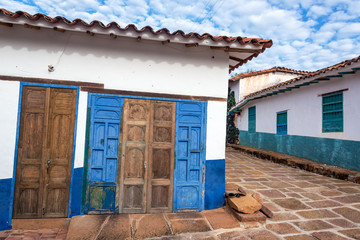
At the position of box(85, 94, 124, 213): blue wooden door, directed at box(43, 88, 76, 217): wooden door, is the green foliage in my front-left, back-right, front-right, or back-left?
back-right

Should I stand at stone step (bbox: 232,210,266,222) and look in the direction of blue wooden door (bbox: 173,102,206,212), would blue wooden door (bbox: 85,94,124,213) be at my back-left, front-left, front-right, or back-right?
front-left

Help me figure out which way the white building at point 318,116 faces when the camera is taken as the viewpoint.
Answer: facing the viewer and to the left of the viewer

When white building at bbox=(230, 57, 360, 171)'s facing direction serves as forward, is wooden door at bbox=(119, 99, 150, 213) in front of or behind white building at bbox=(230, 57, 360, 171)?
in front

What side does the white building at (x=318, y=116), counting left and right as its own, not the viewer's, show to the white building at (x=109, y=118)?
front

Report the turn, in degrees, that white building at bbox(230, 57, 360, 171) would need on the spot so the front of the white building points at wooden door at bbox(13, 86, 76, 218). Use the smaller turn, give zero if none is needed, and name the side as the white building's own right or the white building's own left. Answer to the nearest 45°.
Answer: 0° — it already faces it

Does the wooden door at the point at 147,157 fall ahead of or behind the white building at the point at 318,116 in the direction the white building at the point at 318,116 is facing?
ahead

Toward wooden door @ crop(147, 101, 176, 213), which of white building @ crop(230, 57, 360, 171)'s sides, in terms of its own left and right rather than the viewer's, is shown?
front
